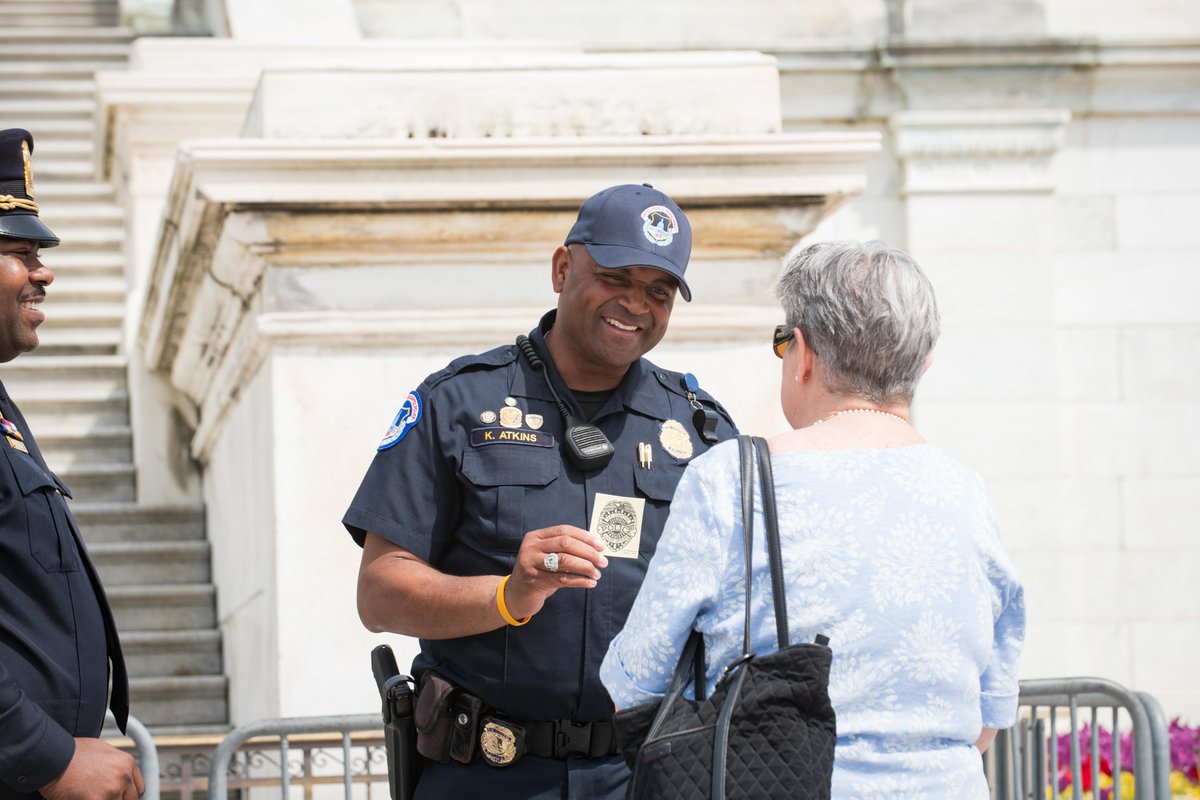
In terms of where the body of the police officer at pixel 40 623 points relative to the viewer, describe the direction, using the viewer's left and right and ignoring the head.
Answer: facing to the right of the viewer

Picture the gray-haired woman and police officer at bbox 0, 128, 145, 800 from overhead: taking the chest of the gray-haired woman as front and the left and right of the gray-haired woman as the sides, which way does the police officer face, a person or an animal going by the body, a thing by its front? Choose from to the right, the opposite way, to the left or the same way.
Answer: to the right

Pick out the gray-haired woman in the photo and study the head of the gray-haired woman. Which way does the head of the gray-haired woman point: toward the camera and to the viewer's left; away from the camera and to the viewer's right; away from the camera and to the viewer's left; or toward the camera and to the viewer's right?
away from the camera and to the viewer's left

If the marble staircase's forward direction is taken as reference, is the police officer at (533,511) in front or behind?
in front

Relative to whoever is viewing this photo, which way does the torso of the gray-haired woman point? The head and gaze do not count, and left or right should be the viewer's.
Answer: facing away from the viewer and to the left of the viewer

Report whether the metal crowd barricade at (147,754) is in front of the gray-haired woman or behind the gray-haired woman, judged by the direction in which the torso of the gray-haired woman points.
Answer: in front

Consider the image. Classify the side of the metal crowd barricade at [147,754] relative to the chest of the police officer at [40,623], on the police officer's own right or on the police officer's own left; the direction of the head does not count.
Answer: on the police officer's own left

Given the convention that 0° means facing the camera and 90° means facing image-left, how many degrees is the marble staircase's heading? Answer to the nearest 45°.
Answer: approximately 0°

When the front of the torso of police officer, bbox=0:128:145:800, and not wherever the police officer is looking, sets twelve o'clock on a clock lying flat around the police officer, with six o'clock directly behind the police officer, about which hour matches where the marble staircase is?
The marble staircase is roughly at 9 o'clock from the police officer.

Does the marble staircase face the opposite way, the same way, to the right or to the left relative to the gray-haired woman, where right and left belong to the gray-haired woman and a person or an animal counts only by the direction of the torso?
the opposite way

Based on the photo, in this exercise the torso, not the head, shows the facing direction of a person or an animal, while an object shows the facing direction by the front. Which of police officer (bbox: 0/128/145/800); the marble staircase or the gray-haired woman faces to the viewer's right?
the police officer

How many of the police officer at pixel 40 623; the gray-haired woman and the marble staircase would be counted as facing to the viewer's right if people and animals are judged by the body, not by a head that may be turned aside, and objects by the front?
1

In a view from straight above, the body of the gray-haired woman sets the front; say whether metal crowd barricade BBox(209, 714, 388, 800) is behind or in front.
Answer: in front

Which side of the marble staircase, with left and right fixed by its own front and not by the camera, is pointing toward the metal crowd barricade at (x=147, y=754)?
front

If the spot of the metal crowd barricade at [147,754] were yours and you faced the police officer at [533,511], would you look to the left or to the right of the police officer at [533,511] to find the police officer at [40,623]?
right

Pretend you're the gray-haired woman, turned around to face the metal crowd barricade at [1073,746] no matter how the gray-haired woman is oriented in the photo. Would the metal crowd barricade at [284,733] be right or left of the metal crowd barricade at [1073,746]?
left

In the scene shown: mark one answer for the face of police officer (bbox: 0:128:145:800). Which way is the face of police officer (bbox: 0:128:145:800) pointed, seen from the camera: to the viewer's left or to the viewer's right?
to the viewer's right

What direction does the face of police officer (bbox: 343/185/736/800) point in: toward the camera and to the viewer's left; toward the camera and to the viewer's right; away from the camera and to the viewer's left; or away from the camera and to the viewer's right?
toward the camera and to the viewer's right
